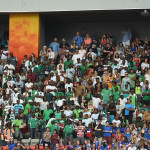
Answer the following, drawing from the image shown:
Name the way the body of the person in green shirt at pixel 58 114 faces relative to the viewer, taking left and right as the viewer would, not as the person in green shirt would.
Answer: facing the viewer

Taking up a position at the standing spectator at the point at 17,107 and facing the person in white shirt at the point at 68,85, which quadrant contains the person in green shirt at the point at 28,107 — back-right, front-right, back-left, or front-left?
front-right

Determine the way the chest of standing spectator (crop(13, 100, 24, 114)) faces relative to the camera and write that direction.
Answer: toward the camera

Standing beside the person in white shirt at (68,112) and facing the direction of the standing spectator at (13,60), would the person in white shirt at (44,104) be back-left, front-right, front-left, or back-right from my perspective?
front-left

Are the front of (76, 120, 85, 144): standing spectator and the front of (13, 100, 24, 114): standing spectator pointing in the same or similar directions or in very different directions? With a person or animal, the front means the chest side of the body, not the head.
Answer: same or similar directions

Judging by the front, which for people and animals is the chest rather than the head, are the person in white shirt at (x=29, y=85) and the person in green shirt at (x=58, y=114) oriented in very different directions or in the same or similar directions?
same or similar directions

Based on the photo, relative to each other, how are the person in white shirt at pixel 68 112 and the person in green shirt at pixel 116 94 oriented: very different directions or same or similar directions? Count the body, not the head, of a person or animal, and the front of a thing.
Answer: same or similar directions

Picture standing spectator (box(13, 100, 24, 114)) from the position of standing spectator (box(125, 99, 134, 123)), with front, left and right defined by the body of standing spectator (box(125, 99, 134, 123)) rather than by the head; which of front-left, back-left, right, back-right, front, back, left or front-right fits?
front-right

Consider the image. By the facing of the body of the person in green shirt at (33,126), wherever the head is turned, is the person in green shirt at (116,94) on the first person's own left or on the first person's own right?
on the first person's own left

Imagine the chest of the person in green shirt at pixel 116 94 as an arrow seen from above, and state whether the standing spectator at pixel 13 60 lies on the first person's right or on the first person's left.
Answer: on the first person's right

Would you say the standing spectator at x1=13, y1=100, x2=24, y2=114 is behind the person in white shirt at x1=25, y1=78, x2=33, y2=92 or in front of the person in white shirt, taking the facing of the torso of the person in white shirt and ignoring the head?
in front

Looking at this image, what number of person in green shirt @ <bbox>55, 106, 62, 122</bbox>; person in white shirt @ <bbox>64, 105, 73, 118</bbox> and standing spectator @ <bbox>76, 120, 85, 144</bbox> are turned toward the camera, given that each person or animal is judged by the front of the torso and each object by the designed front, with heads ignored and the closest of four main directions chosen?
3

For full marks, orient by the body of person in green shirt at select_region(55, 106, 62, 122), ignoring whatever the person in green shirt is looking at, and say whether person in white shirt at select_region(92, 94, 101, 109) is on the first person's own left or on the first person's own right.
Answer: on the first person's own left
